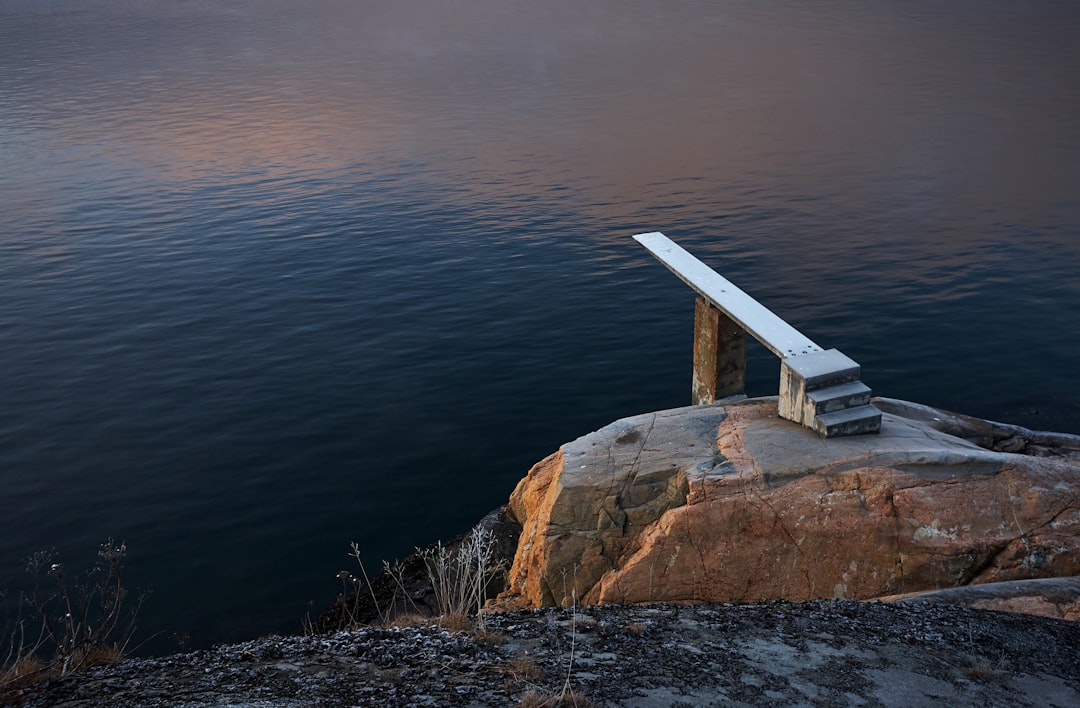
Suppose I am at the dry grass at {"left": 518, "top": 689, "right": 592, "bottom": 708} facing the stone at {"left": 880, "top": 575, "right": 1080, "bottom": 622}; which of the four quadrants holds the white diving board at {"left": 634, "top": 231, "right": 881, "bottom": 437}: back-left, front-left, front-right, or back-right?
front-left

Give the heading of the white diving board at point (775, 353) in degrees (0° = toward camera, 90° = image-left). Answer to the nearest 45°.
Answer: approximately 135°

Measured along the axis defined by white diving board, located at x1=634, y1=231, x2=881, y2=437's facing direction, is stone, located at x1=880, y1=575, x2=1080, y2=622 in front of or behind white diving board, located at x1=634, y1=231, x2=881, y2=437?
behind

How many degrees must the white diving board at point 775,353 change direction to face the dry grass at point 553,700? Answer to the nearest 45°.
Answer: approximately 135° to its left

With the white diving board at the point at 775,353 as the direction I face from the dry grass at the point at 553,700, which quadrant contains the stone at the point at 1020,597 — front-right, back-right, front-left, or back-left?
front-right

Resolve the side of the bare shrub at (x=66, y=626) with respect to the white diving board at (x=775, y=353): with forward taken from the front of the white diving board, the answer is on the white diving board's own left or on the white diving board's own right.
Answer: on the white diving board's own left

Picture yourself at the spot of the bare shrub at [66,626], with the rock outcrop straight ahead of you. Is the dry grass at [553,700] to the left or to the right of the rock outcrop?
right

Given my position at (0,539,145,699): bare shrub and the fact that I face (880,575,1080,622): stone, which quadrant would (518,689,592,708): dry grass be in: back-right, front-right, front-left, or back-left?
front-right
